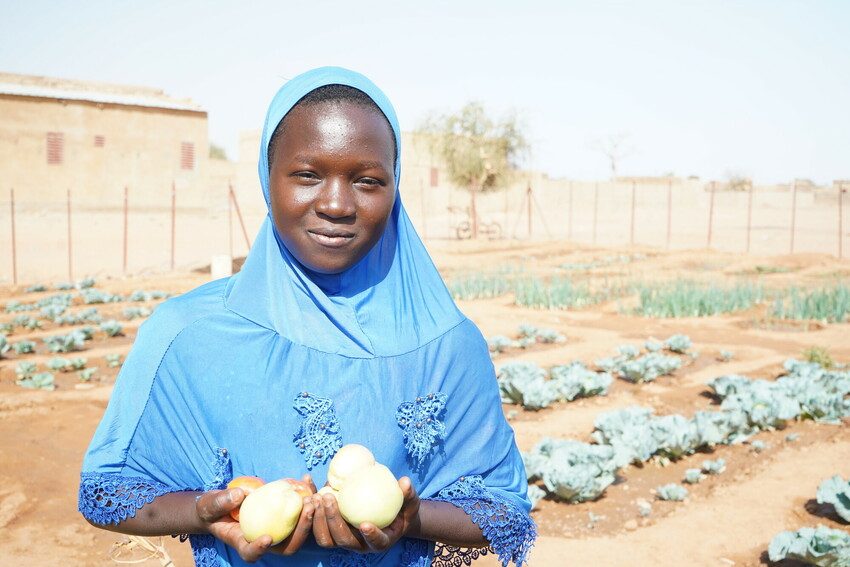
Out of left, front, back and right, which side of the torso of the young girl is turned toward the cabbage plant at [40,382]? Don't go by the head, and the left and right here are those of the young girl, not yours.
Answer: back

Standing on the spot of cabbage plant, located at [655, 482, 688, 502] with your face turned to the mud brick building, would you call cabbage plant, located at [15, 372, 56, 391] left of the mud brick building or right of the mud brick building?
left

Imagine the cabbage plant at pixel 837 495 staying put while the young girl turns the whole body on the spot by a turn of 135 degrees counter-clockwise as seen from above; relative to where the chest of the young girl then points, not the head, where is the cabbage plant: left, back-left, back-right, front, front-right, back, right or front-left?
front

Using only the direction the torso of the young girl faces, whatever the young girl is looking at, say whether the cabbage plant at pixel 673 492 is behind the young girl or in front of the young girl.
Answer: behind

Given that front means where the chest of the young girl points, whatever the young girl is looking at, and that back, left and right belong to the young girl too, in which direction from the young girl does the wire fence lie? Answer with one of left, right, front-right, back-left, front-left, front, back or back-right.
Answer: back

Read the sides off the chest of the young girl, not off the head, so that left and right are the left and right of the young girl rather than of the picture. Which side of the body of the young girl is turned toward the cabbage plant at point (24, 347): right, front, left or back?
back

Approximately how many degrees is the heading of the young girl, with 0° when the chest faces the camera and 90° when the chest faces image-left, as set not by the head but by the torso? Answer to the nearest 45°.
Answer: approximately 0°
